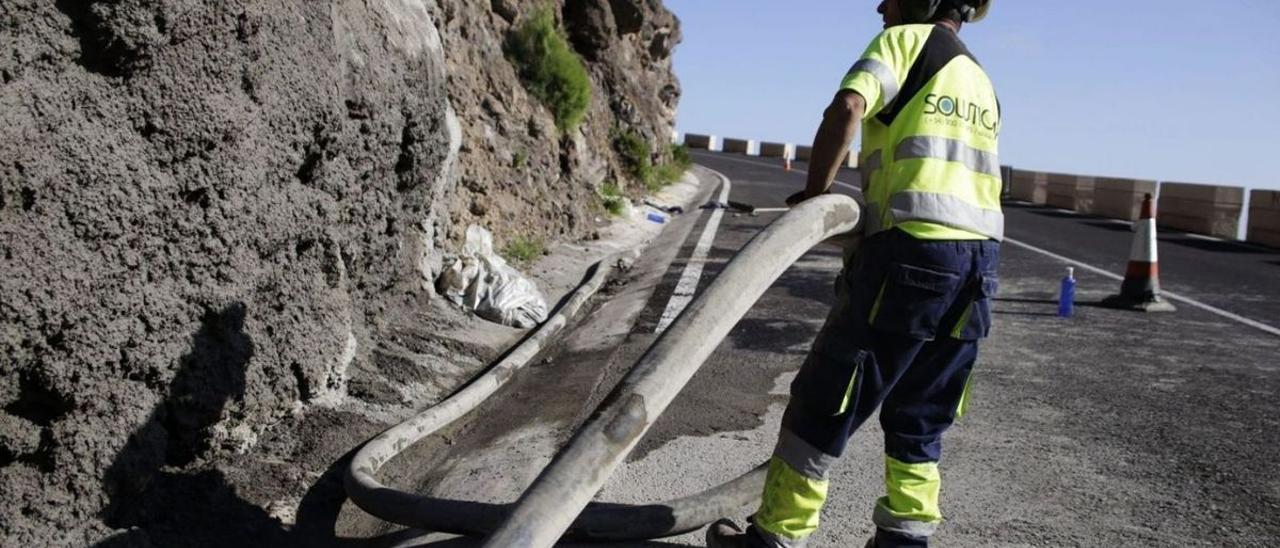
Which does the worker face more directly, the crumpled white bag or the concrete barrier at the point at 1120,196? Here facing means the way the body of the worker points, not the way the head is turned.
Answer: the crumpled white bag

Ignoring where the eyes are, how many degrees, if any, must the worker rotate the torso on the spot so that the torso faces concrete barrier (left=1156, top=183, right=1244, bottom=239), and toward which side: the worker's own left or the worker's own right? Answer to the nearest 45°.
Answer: approximately 45° to the worker's own right

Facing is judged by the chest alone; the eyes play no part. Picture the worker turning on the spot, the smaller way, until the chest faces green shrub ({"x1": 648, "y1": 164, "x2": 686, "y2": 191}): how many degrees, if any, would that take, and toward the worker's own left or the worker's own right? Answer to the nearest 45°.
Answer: approximately 45° to the worker's own right

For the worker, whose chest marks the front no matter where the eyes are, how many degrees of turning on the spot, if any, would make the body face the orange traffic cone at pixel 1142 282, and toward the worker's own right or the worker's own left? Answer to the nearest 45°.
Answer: approximately 45° to the worker's own right

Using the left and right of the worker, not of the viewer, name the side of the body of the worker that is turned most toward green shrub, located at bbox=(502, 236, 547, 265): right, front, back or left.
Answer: front

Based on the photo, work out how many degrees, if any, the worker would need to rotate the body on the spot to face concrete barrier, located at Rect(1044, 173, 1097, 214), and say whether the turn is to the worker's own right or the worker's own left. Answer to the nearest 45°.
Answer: approximately 45° to the worker's own right

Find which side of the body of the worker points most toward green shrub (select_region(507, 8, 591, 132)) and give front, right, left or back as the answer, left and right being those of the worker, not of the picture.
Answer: front

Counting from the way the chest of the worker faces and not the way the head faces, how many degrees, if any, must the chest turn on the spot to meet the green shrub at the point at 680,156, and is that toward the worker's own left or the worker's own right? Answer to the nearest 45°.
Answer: approximately 45° to the worker's own right

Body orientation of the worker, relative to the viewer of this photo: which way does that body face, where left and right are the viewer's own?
facing away from the viewer and to the left of the viewer

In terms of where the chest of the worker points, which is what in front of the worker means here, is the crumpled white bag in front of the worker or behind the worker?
in front

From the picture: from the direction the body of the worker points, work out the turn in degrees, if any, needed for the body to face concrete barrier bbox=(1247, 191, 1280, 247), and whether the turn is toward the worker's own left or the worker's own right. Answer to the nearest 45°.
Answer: approximately 45° to the worker's own right

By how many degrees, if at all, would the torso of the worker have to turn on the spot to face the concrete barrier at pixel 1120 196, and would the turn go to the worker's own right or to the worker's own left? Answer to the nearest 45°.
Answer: approximately 45° to the worker's own right
